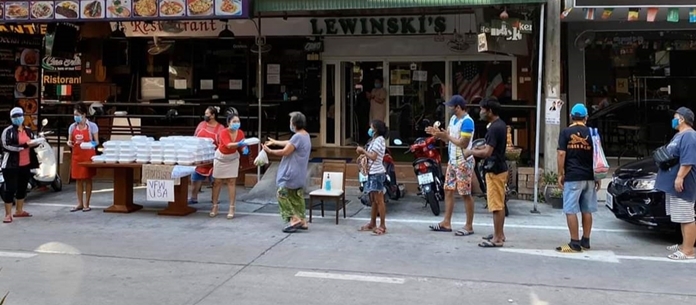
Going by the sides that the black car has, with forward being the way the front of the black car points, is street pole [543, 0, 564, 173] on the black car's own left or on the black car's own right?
on the black car's own right

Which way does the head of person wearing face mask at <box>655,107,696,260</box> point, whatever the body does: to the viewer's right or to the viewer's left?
to the viewer's left

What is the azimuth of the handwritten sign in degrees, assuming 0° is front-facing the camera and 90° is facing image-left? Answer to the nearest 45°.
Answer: approximately 0°

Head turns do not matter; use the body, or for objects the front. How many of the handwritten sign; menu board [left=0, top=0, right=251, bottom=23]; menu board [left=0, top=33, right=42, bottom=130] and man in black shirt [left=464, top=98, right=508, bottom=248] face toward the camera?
3

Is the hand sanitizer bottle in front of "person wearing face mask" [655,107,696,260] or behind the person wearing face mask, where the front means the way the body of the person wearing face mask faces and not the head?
in front

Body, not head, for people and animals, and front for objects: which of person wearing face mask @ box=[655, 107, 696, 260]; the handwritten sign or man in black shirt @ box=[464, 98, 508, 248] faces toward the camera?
the handwritten sign

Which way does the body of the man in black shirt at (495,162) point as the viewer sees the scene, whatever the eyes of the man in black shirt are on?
to the viewer's left

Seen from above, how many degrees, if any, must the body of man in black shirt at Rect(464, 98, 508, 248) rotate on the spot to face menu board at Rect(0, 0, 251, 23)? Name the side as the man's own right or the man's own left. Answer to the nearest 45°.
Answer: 0° — they already face it

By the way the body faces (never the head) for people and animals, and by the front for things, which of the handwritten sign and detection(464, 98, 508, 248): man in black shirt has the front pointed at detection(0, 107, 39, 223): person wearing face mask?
the man in black shirt

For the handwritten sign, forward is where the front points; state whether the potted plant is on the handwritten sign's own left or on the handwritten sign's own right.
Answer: on the handwritten sign's own left

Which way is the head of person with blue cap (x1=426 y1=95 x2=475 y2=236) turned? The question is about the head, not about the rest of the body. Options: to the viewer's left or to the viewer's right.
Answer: to the viewer's left

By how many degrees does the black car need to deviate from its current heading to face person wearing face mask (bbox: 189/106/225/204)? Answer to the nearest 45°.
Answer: approximately 45° to its right

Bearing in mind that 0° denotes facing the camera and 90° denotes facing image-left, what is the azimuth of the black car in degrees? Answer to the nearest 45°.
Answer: approximately 45°

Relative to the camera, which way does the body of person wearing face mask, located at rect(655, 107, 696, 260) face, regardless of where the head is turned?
to the viewer's left

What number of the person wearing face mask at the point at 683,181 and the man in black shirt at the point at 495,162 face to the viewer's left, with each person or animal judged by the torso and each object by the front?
2

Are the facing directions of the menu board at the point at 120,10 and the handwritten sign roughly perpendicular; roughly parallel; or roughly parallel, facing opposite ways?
roughly parallel

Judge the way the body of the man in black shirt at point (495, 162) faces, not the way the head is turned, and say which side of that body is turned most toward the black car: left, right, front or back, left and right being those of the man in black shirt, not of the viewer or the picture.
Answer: back

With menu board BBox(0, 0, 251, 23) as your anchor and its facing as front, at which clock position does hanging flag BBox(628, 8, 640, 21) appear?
The hanging flag is roughly at 10 o'clock from the menu board.

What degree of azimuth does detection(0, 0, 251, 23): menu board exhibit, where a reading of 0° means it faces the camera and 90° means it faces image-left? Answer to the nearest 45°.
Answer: approximately 0°

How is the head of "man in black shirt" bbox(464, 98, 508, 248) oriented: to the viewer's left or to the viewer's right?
to the viewer's left

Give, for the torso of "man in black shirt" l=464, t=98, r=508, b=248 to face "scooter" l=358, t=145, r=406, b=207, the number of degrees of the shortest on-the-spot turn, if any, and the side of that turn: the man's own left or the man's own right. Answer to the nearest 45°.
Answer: approximately 45° to the man's own right

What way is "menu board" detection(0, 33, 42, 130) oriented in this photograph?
toward the camera
